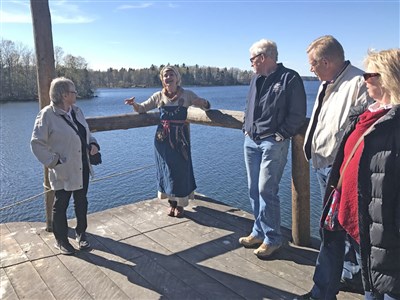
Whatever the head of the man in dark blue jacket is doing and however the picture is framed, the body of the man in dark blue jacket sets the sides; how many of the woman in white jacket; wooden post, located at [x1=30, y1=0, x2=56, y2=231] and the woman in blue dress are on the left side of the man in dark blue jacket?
0

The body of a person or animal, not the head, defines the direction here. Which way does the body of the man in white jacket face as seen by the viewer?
to the viewer's left

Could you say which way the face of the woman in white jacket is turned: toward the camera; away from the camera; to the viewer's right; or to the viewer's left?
to the viewer's right

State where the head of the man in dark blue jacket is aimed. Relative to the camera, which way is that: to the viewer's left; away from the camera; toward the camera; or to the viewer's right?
to the viewer's left

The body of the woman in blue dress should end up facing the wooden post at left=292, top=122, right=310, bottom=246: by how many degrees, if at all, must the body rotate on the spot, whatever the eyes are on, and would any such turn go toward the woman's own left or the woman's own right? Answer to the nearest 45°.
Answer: approximately 45° to the woman's own left

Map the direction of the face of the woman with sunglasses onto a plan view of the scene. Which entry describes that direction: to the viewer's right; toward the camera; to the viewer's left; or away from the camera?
to the viewer's left

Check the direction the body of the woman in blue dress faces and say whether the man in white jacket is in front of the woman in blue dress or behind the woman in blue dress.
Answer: in front

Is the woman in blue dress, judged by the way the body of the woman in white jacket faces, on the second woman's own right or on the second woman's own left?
on the second woman's own left

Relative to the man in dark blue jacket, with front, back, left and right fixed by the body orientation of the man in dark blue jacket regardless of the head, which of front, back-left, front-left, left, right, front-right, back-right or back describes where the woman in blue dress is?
right

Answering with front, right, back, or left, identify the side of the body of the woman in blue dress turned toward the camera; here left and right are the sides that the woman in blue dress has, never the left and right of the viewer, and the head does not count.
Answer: front

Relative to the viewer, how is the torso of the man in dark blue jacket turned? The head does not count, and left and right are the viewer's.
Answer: facing the viewer and to the left of the viewer

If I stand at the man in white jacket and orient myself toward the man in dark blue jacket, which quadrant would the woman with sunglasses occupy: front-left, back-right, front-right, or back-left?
back-left

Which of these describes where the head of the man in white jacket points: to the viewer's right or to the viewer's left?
to the viewer's left

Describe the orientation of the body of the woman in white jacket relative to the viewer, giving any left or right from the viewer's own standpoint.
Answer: facing the viewer and to the right of the viewer

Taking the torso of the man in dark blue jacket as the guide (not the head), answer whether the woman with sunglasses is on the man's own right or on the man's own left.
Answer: on the man's own left

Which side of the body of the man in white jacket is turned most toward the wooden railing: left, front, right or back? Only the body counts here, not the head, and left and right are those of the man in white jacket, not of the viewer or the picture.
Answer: right

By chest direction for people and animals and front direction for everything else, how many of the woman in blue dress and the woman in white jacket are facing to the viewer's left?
0

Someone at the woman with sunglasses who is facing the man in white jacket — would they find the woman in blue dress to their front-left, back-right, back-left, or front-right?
front-left
